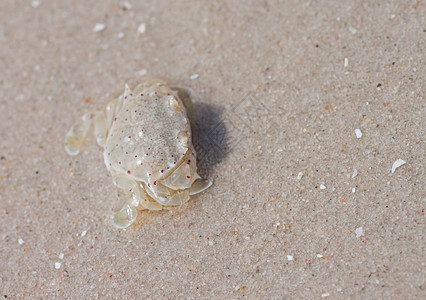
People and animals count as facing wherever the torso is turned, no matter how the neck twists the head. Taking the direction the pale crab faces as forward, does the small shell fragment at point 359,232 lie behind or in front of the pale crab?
in front

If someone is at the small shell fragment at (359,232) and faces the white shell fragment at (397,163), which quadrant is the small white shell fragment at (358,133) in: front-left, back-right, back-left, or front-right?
front-left
